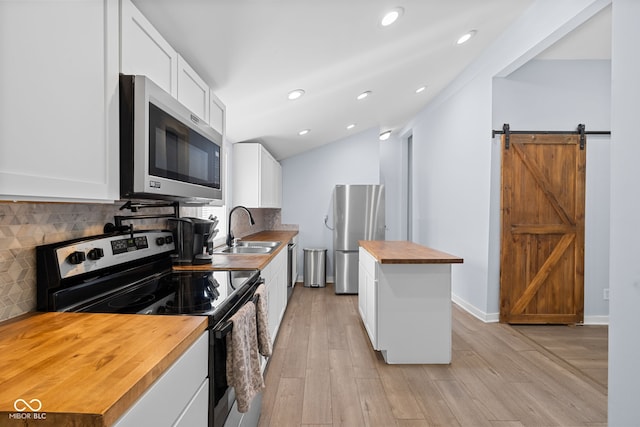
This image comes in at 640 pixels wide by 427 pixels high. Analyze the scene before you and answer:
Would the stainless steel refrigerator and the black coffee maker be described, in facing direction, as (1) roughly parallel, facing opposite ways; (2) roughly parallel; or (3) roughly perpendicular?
roughly perpendicular

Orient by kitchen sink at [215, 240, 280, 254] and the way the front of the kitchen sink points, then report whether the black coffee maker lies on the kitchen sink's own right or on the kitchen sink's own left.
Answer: on the kitchen sink's own right

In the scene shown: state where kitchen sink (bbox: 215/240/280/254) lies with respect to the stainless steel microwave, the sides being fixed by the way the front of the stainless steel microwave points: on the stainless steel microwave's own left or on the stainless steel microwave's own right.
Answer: on the stainless steel microwave's own left

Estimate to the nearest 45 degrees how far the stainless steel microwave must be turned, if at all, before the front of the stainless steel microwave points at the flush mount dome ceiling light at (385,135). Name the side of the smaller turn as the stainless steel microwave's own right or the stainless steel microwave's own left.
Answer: approximately 90° to the stainless steel microwave's own left

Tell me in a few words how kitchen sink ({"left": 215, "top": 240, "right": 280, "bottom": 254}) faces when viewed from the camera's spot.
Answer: facing to the right of the viewer

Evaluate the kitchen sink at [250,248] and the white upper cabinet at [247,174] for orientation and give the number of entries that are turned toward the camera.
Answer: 0

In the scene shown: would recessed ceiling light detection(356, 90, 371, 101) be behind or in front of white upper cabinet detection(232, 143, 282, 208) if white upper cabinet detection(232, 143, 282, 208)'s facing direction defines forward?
in front

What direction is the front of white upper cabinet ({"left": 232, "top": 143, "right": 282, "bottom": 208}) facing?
to the viewer's right

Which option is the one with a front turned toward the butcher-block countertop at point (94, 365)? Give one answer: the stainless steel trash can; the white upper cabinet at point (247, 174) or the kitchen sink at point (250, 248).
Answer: the stainless steel trash can

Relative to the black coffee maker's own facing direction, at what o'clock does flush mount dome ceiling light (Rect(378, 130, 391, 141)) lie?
The flush mount dome ceiling light is roughly at 9 o'clock from the black coffee maker.

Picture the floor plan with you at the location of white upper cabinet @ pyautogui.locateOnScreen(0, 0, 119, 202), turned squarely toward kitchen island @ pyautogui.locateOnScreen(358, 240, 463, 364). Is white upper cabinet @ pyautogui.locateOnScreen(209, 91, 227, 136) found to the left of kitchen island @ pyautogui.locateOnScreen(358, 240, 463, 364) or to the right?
left
